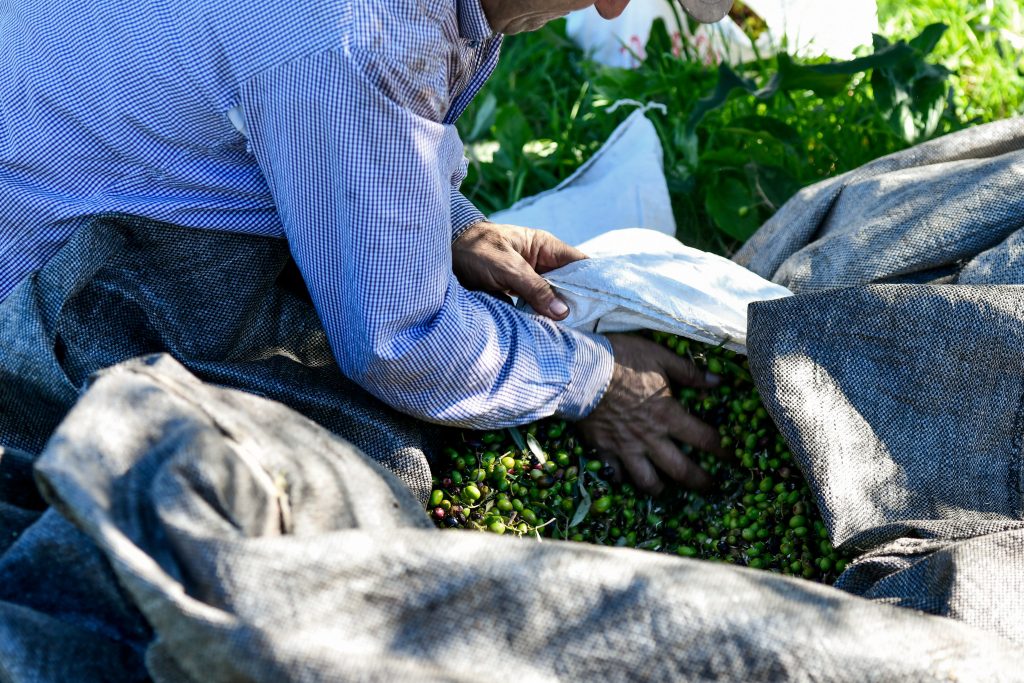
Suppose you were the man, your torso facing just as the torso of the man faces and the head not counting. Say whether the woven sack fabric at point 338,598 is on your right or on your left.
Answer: on your right

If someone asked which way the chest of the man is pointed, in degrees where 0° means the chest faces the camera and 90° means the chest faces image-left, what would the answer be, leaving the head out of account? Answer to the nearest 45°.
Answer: approximately 270°

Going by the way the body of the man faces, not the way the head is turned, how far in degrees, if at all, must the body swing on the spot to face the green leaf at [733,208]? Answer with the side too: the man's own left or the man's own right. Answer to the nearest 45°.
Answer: approximately 45° to the man's own left

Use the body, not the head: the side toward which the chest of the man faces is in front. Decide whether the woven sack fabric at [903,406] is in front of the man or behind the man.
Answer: in front

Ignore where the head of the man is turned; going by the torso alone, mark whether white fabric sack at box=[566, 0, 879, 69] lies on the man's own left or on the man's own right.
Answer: on the man's own left

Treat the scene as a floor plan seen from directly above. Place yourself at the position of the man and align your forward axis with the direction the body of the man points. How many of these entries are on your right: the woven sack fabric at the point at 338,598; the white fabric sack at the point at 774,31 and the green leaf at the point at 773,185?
1

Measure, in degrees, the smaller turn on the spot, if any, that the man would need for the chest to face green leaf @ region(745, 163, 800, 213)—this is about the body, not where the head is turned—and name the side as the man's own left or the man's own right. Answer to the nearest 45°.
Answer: approximately 45° to the man's own left
